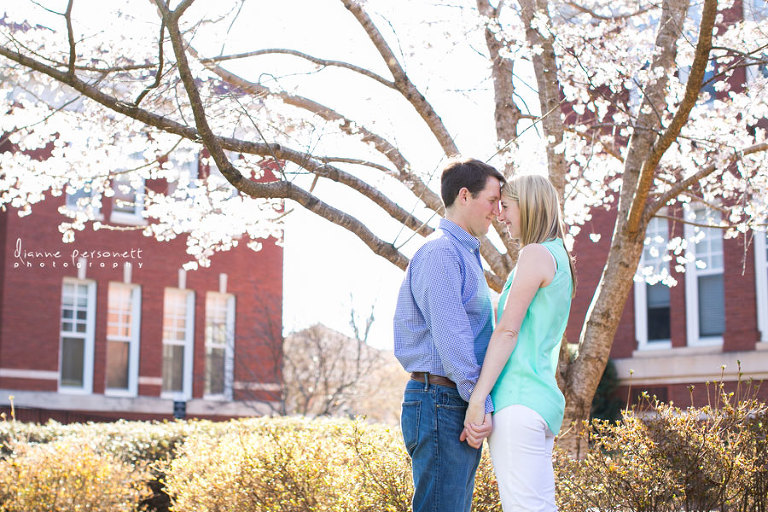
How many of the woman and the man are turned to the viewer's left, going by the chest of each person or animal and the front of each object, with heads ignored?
1

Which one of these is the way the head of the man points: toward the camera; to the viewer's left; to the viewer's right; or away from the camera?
to the viewer's right

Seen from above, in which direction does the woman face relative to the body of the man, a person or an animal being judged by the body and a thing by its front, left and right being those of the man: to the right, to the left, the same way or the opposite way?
the opposite way

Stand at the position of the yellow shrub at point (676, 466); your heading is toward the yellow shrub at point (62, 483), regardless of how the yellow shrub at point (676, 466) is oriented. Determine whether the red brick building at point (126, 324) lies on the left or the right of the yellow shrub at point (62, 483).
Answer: right

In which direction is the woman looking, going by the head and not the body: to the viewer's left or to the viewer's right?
to the viewer's left

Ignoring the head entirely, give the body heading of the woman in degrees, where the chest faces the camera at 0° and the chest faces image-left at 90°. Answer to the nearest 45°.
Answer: approximately 90°

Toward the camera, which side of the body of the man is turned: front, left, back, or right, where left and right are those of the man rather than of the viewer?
right

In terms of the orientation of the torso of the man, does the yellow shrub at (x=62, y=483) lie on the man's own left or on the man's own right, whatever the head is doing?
on the man's own left

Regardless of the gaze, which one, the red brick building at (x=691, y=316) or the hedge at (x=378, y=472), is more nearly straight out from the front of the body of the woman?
the hedge

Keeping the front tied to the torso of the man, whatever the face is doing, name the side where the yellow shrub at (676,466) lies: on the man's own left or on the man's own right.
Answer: on the man's own left

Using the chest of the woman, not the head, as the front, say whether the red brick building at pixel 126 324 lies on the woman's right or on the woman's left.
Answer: on the woman's right
